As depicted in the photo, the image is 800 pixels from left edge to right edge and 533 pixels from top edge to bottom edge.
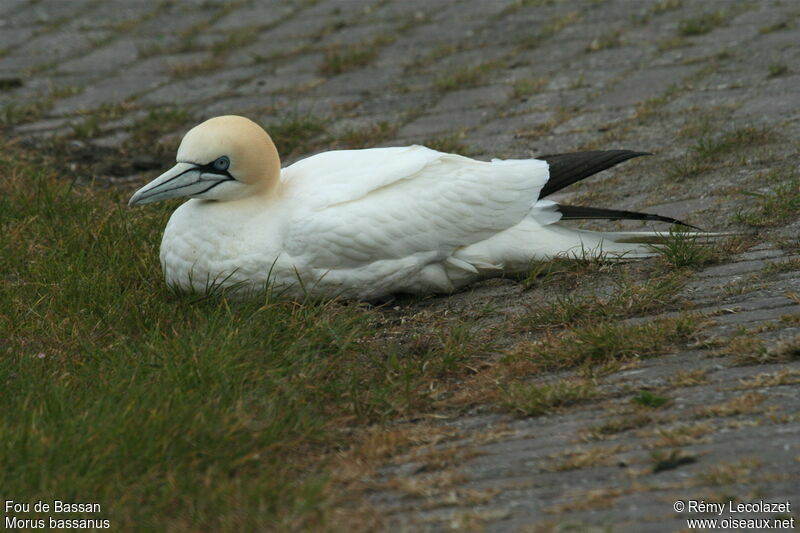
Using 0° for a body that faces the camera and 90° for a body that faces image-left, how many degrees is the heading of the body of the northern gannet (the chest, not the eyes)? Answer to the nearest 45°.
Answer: approximately 90°
